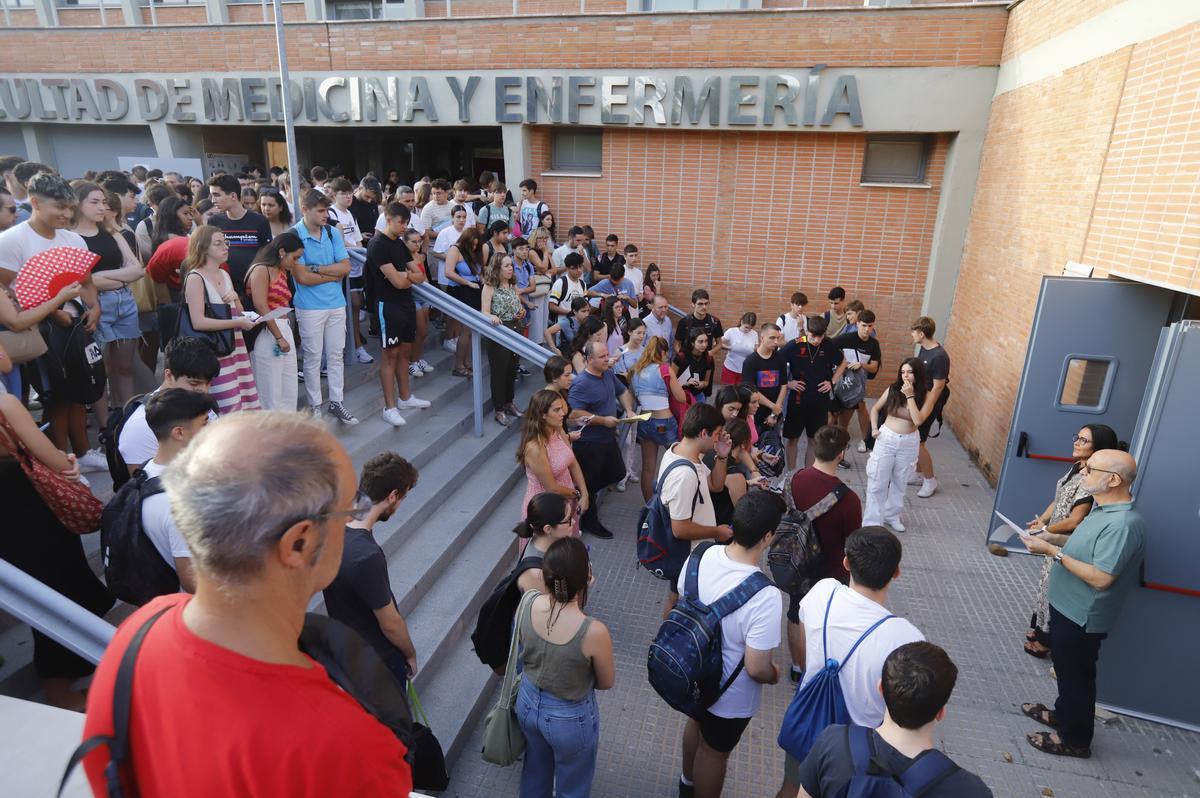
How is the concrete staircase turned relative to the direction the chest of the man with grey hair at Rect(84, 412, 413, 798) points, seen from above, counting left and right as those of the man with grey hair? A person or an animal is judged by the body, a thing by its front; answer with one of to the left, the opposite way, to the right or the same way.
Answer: to the right

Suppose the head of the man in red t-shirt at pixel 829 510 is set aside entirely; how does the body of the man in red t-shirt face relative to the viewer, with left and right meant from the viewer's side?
facing away from the viewer and to the right of the viewer

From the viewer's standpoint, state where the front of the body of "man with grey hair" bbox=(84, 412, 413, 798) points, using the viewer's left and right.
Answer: facing away from the viewer and to the right of the viewer

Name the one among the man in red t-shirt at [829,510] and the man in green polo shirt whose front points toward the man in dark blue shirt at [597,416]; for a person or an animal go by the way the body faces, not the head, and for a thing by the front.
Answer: the man in green polo shirt

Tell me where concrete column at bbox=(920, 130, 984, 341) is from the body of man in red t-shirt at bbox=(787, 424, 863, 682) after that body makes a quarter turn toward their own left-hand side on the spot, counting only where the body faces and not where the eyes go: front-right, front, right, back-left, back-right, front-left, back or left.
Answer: front-right

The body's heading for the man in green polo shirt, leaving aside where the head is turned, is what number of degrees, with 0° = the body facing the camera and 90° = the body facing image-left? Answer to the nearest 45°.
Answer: approximately 90°

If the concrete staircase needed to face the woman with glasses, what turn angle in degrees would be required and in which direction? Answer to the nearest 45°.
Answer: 0° — it already faces them

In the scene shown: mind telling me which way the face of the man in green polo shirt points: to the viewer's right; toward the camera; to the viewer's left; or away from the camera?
to the viewer's left

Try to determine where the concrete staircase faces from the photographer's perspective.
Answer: facing the viewer and to the right of the viewer

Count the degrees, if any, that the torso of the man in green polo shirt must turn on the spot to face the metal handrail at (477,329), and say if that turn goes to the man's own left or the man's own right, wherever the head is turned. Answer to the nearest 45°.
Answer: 0° — they already face it

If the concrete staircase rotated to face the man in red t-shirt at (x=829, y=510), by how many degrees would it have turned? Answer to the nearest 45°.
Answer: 0° — it already faces them

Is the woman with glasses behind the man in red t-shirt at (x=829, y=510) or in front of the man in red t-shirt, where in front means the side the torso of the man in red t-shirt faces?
in front

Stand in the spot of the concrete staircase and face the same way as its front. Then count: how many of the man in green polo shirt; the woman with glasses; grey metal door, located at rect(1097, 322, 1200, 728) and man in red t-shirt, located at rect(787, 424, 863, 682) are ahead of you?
4

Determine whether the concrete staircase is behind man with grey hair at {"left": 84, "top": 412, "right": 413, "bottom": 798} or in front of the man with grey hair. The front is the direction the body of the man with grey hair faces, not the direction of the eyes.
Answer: in front
